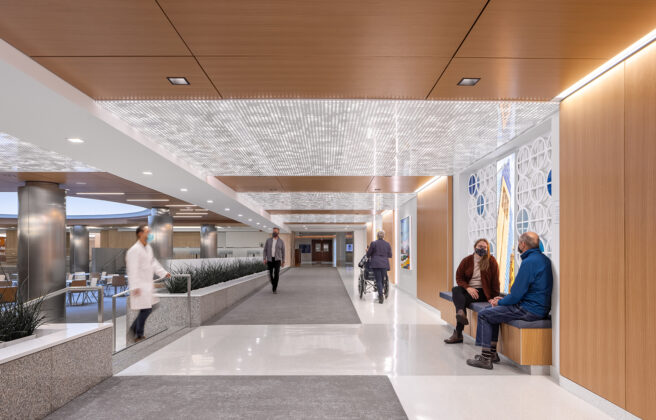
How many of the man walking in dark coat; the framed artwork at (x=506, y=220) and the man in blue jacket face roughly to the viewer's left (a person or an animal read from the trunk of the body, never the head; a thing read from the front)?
2

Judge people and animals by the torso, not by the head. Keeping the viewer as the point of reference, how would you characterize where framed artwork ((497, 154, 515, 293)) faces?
facing to the left of the viewer

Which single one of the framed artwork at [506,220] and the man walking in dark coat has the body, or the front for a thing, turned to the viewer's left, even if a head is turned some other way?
the framed artwork

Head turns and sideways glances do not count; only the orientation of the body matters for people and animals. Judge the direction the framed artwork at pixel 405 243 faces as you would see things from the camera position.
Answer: facing to the left of the viewer

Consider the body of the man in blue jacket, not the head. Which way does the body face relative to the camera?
to the viewer's left

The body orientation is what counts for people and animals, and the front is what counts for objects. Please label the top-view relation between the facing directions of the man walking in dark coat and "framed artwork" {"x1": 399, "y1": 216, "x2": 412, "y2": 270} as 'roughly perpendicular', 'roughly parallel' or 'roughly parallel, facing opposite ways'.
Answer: roughly perpendicular
